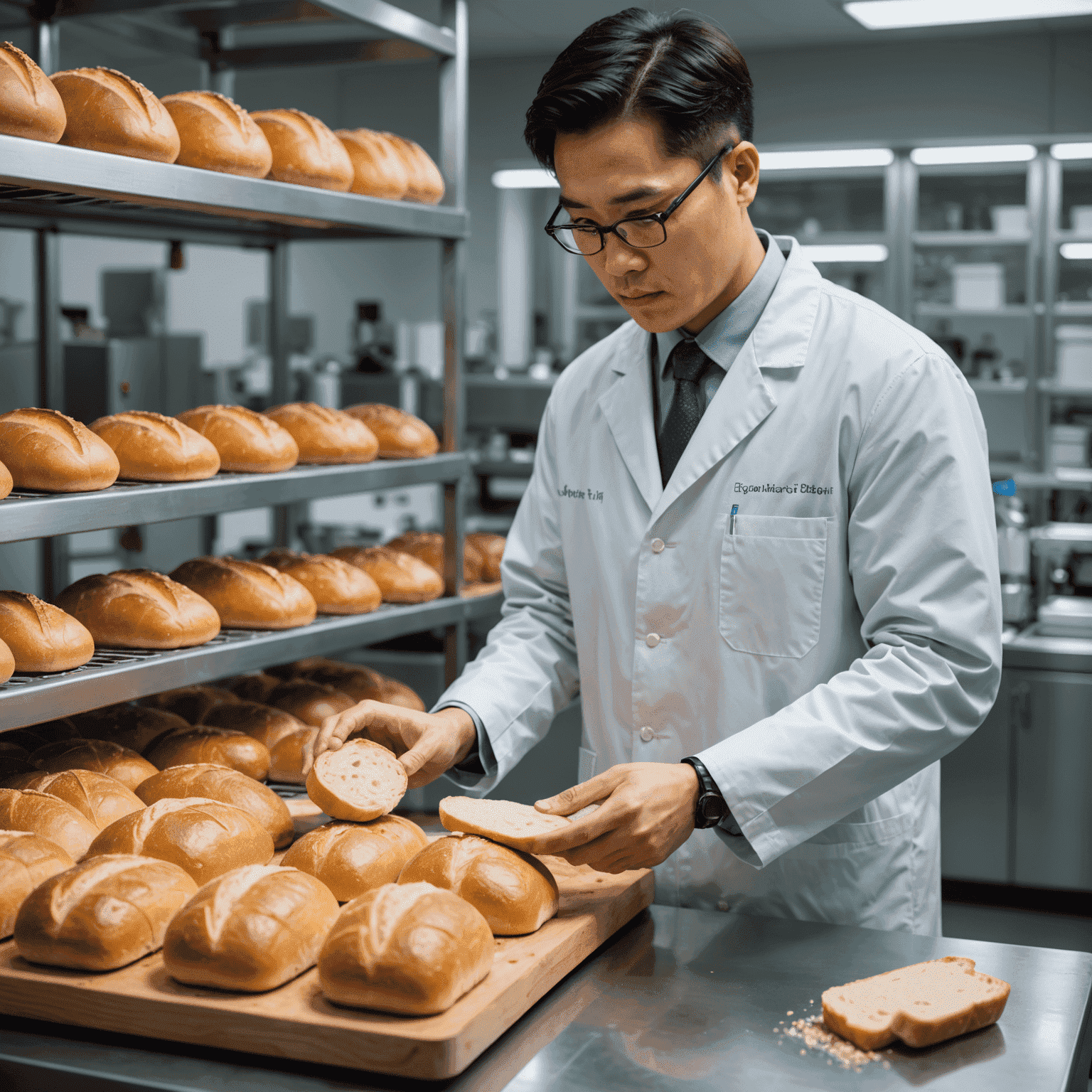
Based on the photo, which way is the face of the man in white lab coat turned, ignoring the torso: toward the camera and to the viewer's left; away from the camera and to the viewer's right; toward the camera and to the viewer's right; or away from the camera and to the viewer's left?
toward the camera and to the viewer's left

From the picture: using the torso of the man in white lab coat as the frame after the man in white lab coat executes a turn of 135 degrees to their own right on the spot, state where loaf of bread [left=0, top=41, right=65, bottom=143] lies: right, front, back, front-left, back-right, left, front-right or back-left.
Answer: left

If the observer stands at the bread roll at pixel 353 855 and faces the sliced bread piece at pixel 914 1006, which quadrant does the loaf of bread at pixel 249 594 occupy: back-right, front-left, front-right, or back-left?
back-left

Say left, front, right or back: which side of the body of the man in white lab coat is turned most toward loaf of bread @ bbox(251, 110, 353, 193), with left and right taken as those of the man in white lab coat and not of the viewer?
right

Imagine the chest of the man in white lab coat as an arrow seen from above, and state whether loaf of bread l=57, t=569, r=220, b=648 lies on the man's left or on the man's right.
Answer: on the man's right

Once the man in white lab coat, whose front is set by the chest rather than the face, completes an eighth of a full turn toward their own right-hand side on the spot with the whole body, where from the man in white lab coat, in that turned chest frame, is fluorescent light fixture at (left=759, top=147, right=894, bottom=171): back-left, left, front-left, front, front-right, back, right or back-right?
right

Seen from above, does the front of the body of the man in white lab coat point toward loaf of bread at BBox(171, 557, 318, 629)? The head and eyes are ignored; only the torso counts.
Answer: no

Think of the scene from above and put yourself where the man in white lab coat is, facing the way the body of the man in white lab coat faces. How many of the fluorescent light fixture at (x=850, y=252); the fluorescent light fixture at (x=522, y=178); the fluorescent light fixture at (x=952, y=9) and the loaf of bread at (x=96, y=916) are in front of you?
1

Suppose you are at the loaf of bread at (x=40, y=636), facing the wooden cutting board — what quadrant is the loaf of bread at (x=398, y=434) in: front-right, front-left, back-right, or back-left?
back-left

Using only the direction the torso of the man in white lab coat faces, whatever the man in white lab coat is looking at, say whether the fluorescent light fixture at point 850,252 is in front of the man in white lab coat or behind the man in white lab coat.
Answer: behind

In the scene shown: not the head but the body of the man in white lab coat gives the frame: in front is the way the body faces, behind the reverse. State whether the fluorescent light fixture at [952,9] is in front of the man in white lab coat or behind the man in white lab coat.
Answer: behind

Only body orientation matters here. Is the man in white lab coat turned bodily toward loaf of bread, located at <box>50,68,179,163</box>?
no

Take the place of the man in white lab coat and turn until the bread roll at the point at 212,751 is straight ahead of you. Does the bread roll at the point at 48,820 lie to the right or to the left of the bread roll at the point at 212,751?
left

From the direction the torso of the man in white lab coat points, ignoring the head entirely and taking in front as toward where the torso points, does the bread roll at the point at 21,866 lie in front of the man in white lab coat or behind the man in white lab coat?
in front

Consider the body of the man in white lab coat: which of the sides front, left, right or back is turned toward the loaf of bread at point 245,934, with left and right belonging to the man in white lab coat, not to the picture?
front

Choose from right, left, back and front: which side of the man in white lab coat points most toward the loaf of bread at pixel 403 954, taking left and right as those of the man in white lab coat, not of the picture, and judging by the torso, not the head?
front

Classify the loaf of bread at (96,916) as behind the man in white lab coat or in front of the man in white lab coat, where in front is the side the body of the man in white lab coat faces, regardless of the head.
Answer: in front

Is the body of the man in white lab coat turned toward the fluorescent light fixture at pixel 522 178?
no
